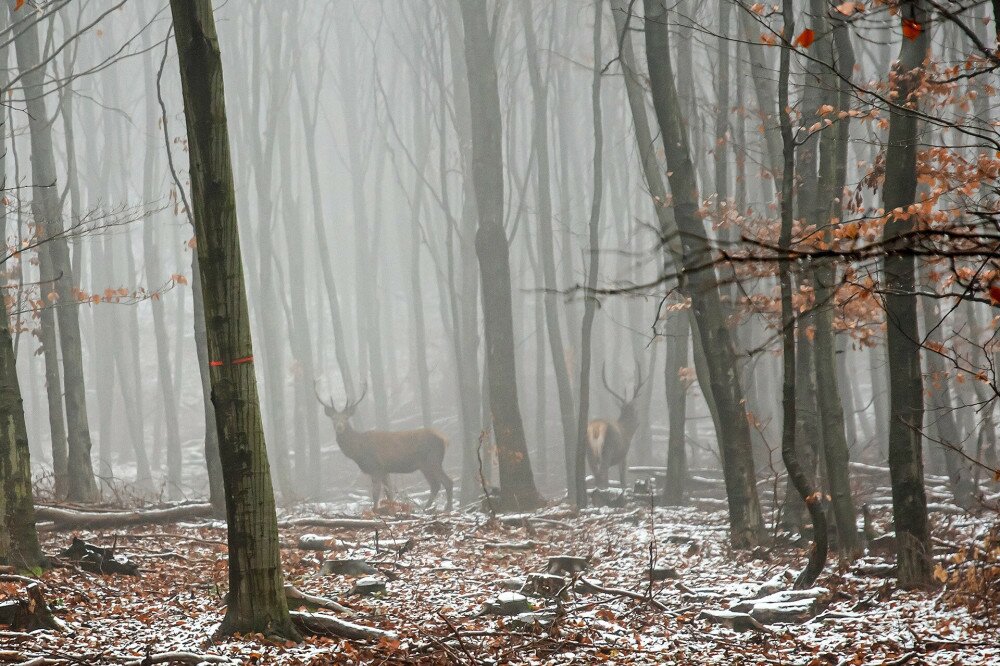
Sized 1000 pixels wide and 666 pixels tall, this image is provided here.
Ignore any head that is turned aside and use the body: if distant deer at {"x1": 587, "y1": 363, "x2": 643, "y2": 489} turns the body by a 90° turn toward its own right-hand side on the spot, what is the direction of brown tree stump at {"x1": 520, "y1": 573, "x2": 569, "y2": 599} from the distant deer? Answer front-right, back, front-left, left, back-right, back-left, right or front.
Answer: front-right

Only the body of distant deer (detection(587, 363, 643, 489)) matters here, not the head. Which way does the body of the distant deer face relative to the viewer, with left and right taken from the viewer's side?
facing away from the viewer and to the right of the viewer

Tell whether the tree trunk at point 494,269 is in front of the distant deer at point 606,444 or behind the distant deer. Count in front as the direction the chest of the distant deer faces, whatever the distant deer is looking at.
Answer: behind

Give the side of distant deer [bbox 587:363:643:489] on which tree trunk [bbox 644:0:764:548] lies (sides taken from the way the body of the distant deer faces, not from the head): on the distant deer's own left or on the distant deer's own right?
on the distant deer's own right

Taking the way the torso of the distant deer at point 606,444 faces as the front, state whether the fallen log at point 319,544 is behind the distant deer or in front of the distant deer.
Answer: behind

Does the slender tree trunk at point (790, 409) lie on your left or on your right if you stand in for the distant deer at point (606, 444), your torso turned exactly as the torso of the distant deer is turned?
on your right

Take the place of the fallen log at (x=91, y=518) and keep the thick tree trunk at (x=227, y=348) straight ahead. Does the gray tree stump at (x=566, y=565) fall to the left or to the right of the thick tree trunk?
left

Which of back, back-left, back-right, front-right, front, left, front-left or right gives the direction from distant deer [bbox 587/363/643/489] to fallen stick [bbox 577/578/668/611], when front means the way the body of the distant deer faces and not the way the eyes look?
back-right
